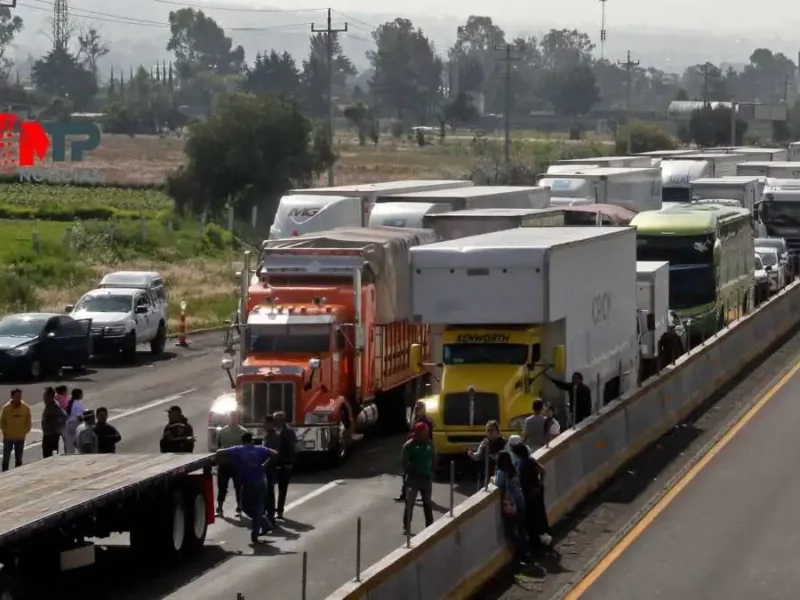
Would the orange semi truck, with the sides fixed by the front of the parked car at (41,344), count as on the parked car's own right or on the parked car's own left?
on the parked car's own left

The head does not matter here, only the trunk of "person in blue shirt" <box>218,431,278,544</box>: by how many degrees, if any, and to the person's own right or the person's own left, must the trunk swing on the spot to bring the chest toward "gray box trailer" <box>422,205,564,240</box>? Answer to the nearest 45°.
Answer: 0° — they already face it

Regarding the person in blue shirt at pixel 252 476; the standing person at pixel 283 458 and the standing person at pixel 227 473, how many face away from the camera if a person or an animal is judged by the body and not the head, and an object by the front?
1

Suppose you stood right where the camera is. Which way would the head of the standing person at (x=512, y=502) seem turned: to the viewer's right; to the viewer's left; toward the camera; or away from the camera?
away from the camera

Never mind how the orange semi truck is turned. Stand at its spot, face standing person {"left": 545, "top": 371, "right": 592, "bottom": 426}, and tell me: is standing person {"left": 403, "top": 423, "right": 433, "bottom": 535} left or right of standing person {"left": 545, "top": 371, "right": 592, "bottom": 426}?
right

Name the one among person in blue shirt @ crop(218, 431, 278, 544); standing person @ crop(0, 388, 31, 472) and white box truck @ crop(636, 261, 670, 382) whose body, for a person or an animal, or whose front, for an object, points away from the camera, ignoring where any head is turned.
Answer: the person in blue shirt

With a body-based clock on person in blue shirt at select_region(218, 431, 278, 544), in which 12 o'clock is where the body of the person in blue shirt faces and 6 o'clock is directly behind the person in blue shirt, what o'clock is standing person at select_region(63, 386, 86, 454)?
The standing person is roughly at 11 o'clock from the person in blue shirt.

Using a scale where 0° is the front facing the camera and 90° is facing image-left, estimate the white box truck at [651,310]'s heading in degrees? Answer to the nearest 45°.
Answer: approximately 45°

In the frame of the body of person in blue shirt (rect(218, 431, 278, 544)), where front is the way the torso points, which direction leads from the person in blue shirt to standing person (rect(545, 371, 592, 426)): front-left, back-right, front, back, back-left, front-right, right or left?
front-right

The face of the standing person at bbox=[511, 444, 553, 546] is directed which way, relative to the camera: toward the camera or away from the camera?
away from the camera

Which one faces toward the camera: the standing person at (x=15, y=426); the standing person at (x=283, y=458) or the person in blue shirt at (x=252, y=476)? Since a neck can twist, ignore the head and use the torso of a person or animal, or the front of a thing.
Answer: the standing person at (x=15, y=426)

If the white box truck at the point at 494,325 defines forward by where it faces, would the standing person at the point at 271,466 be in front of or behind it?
in front

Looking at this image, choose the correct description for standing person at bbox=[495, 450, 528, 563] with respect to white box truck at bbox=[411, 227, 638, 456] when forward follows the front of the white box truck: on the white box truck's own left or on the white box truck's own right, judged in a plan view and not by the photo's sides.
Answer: on the white box truck's own left

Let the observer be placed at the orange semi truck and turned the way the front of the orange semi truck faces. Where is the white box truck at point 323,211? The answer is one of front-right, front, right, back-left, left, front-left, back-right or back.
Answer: back-right
